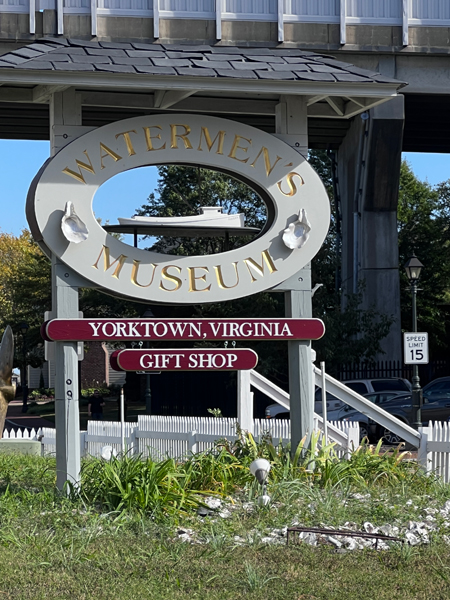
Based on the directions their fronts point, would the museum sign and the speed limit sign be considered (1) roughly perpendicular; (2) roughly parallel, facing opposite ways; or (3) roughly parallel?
roughly parallel

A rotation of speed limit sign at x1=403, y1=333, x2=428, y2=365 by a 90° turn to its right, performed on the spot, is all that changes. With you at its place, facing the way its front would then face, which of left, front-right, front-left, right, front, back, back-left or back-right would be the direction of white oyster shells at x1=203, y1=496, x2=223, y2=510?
left

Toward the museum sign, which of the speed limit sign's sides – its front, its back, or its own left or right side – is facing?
front

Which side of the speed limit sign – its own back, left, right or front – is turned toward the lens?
front

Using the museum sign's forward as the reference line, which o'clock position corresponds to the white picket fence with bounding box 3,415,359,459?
The white picket fence is roughly at 6 o'clock from the museum sign.

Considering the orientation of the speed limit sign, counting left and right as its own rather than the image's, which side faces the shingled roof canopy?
front

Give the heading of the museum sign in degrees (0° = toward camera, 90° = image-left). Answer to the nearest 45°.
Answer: approximately 0°

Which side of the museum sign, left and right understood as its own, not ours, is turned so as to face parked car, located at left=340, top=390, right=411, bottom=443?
back

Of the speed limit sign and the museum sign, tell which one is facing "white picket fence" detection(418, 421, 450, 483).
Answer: the speed limit sign

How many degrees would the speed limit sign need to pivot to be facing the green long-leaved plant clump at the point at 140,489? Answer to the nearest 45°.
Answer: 0° — it already faces it

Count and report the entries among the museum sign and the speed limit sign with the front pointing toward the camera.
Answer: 2

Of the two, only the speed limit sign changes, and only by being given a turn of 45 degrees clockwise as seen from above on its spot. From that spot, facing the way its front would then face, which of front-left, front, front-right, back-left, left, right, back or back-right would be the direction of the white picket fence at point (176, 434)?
front

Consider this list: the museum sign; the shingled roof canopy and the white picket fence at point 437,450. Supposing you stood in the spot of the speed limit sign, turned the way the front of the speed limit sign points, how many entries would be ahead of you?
3

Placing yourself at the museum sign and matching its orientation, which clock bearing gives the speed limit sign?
The speed limit sign is roughly at 7 o'clock from the museum sign.

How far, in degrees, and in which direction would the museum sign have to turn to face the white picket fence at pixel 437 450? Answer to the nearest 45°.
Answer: approximately 135° to its left

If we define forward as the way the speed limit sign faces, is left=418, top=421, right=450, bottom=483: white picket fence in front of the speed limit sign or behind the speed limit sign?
in front
